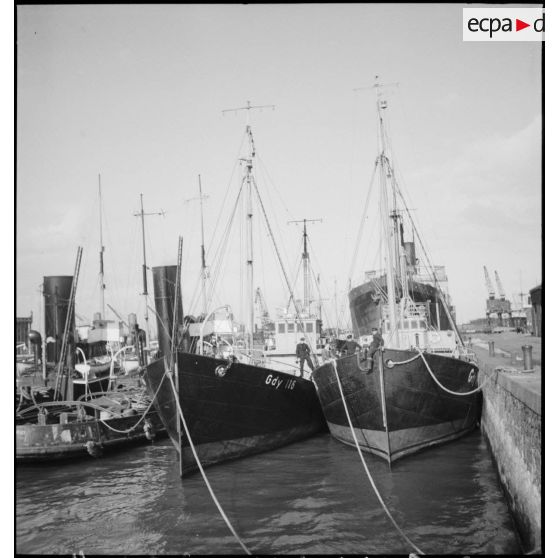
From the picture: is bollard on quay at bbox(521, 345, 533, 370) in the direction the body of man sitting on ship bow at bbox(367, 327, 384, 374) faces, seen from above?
no

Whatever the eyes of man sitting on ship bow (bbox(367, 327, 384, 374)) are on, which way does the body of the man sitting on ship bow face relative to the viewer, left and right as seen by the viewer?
facing the viewer and to the left of the viewer

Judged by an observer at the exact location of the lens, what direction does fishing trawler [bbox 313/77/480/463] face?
facing the viewer

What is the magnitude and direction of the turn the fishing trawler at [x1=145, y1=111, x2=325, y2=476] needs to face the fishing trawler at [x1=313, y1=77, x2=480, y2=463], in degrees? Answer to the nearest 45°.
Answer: approximately 135° to its left

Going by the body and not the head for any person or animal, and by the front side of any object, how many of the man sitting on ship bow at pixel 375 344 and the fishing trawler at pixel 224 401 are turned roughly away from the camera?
0

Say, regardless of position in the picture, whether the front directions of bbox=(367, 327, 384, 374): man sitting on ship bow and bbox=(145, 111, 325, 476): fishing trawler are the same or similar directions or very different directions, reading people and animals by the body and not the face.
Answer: same or similar directions

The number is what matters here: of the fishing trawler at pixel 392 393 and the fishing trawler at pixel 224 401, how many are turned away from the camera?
0

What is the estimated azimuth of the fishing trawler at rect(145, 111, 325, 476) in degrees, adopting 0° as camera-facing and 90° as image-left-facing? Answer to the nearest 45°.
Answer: approximately 45°

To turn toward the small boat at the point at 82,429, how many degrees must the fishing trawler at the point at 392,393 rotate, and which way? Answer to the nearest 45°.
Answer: approximately 90° to its right

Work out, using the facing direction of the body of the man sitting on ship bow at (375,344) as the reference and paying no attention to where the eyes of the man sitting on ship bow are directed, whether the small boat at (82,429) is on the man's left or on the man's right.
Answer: on the man's right
